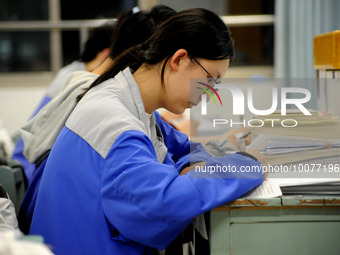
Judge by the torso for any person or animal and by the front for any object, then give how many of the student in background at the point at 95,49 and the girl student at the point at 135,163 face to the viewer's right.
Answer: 2

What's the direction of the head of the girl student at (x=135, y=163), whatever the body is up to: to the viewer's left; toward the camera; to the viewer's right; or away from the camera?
to the viewer's right

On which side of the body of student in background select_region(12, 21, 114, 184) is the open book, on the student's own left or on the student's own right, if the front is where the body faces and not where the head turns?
on the student's own right

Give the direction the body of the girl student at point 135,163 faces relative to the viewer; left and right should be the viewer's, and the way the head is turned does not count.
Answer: facing to the right of the viewer

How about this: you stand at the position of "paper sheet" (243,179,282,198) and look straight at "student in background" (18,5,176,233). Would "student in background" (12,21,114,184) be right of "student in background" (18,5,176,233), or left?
right

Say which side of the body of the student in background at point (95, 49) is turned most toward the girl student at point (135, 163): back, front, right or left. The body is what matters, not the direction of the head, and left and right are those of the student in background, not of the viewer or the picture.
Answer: right

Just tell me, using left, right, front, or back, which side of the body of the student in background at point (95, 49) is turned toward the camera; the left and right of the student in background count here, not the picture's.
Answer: right

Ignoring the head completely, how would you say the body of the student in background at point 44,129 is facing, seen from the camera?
to the viewer's right
